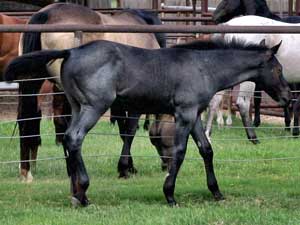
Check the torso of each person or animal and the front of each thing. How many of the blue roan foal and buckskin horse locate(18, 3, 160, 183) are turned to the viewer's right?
2

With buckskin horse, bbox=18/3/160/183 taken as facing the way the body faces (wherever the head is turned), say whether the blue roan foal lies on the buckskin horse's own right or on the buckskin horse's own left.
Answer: on the buckskin horse's own right

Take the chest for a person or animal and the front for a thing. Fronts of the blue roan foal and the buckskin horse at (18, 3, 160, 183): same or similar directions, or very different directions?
same or similar directions

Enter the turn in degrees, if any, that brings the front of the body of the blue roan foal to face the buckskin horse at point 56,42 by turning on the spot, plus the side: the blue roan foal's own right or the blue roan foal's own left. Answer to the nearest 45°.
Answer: approximately 135° to the blue roan foal's own left

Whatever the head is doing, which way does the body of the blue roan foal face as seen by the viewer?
to the viewer's right

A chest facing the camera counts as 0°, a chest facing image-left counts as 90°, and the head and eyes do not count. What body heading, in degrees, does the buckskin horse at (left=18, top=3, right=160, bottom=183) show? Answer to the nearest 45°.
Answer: approximately 270°
